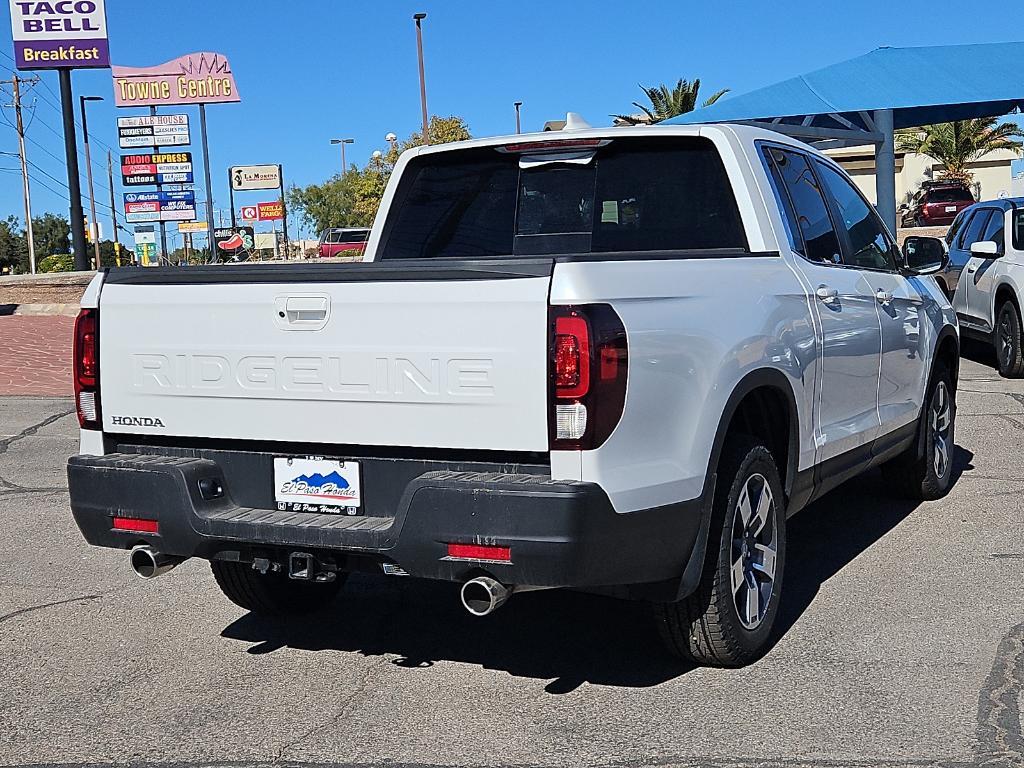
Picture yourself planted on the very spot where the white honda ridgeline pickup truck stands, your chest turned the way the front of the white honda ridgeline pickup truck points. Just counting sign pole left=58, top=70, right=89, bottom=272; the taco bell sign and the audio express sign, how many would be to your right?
0

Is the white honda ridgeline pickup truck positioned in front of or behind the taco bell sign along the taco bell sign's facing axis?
in front

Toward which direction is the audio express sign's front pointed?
toward the camera

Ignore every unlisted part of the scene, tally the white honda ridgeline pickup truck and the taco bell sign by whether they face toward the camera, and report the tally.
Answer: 1

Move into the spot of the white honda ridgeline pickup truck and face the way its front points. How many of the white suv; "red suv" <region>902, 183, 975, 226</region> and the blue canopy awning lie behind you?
0

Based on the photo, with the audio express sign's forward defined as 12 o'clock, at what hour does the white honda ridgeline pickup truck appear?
The white honda ridgeline pickup truck is roughly at 12 o'clock from the audio express sign.

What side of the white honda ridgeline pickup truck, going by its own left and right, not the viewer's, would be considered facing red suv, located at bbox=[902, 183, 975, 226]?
front

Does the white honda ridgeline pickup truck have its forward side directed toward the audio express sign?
no

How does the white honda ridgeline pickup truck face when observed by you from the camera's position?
facing away from the viewer and to the right of the viewer

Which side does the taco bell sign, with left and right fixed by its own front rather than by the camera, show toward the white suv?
front

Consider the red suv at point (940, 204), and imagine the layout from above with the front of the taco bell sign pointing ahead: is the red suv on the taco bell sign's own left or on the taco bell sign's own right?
on the taco bell sign's own left

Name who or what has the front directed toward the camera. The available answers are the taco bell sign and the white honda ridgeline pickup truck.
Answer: the taco bell sign

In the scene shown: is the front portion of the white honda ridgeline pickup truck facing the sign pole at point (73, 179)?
no
